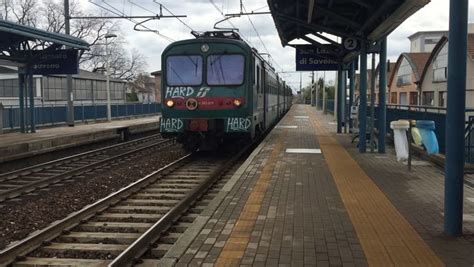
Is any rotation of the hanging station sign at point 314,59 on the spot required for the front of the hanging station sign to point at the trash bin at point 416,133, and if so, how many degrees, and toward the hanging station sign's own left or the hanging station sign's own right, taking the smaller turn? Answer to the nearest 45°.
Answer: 0° — it already faces it

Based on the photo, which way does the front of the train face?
toward the camera

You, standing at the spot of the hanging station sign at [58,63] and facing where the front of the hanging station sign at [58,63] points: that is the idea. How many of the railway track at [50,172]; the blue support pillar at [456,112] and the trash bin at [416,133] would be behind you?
0

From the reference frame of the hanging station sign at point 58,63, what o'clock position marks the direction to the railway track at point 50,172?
The railway track is roughly at 12 o'clock from the hanging station sign.

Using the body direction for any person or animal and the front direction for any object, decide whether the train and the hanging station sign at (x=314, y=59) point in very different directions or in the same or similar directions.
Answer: same or similar directions

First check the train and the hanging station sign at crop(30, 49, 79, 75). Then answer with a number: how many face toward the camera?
2

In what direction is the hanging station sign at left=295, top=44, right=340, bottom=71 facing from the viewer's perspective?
toward the camera

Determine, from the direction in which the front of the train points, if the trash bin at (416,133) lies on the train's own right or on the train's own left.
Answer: on the train's own left

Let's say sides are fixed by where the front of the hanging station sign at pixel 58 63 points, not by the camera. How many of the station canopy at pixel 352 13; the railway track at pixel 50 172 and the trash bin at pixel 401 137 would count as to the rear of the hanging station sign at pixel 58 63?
0

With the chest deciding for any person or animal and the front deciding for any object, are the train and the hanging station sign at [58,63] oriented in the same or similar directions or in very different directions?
same or similar directions

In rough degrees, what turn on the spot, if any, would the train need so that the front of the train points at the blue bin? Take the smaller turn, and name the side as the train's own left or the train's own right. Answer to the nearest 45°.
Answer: approximately 45° to the train's own left

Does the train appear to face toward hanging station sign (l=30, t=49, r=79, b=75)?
no

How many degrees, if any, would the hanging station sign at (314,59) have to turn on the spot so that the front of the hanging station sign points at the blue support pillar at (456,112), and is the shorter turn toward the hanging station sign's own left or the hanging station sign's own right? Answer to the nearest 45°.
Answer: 0° — it already faces it

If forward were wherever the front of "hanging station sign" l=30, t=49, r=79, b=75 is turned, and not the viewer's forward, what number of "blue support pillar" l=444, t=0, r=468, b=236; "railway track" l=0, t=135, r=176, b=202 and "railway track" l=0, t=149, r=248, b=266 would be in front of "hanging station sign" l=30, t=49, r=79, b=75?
3
